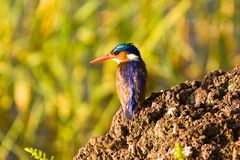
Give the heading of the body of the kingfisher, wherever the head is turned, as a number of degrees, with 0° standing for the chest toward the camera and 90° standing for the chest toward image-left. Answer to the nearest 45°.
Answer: approximately 135°
